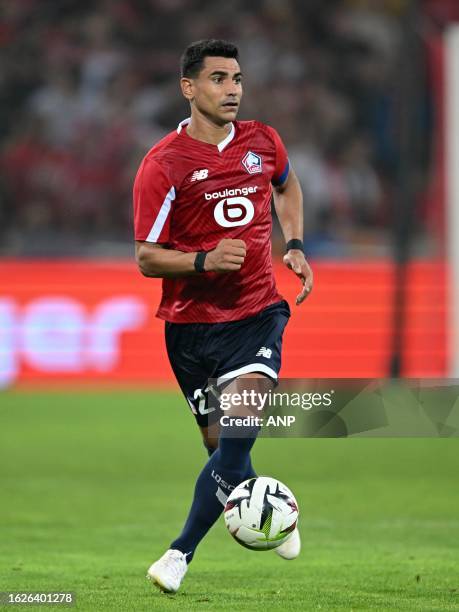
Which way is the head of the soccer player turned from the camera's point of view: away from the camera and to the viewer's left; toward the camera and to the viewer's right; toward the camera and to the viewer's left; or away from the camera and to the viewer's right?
toward the camera and to the viewer's right

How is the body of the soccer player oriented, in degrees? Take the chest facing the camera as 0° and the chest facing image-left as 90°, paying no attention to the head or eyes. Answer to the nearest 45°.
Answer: approximately 315°
